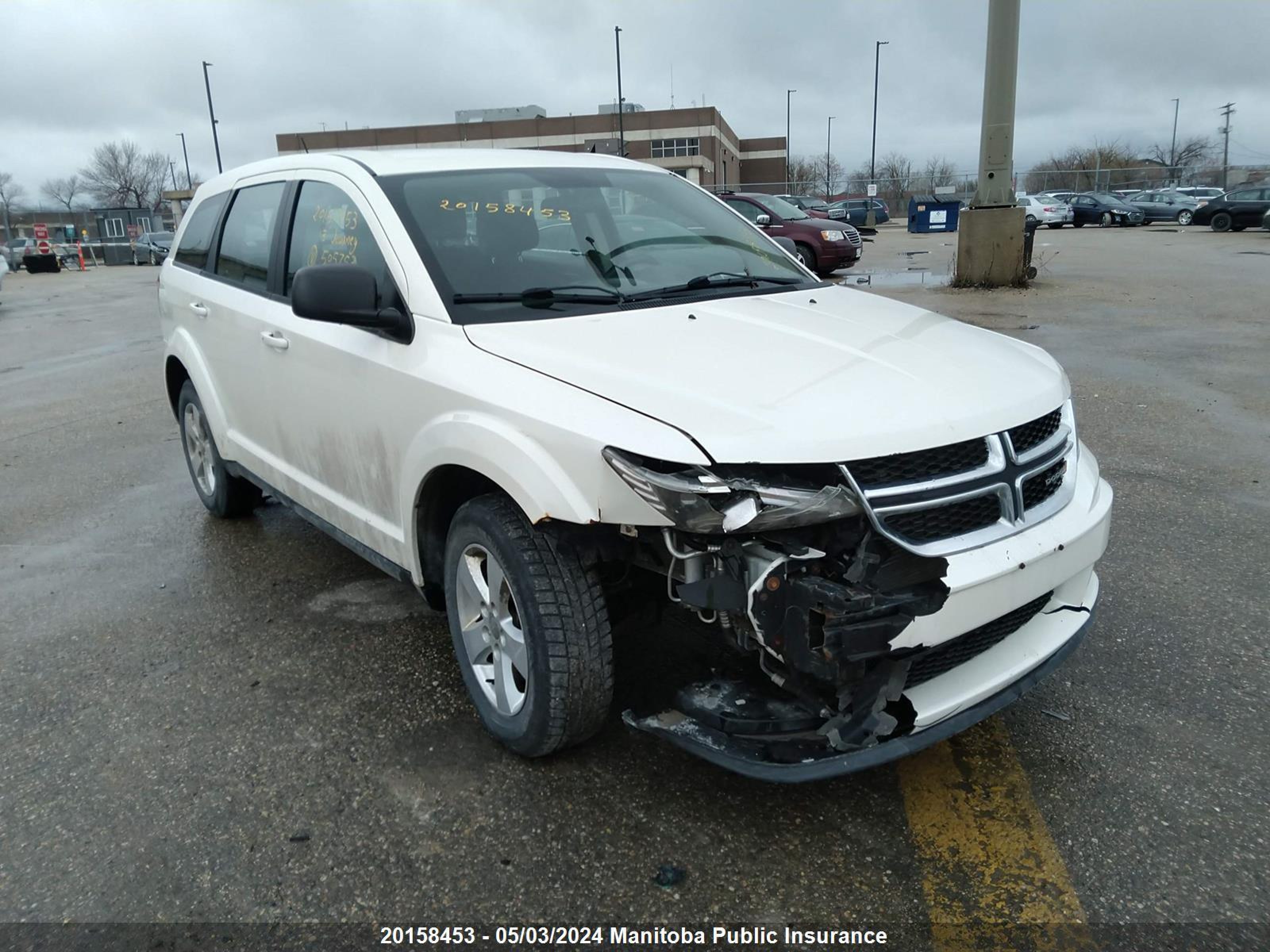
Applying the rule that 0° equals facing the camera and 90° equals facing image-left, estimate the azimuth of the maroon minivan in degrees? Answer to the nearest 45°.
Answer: approximately 315°

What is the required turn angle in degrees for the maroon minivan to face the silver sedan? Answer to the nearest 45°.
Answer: approximately 90° to its left

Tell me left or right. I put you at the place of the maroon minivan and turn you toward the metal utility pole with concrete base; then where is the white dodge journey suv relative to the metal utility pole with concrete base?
right

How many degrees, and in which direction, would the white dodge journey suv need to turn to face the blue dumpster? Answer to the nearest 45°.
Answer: approximately 135° to its left

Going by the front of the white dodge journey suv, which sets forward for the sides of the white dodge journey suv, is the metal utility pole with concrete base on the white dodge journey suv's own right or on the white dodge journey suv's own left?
on the white dodge journey suv's own left

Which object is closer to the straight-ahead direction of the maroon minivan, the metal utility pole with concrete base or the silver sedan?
the metal utility pole with concrete base

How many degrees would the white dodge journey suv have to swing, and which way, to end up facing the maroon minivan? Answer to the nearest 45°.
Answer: approximately 135° to its left

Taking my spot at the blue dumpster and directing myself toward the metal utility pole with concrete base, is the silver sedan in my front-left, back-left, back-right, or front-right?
back-left

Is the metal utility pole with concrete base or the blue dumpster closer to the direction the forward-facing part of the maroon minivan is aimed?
the metal utility pole with concrete base

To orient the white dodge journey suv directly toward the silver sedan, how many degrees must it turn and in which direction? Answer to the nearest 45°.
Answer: approximately 90° to its left

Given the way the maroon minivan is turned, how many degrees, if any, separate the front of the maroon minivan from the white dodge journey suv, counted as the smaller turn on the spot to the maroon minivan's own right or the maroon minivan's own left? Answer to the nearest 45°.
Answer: approximately 45° to the maroon minivan's own right
